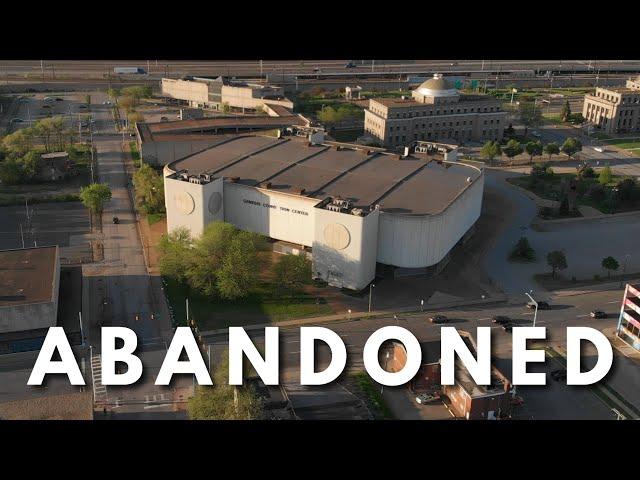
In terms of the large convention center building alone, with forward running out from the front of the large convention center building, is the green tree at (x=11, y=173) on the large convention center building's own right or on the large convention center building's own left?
on the large convention center building's own right

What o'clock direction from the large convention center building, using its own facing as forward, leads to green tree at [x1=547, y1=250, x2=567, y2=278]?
The green tree is roughly at 8 o'clock from the large convention center building.

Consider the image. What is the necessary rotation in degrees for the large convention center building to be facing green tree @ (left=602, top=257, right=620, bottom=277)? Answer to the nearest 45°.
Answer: approximately 135° to its left

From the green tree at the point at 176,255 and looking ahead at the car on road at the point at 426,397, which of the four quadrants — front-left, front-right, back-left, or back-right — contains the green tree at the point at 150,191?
back-left

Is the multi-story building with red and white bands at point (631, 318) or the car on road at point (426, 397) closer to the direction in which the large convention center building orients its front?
the car on road

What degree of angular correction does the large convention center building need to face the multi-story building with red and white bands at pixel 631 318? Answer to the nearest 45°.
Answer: approximately 90° to its left

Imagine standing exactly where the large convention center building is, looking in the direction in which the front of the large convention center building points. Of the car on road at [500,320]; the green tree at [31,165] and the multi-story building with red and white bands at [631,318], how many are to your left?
2

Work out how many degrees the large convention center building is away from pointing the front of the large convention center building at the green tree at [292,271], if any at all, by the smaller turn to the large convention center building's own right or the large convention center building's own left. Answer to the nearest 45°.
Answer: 0° — it already faces it

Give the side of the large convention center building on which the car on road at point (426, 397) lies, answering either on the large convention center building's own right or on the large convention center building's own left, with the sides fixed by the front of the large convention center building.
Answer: on the large convention center building's own left

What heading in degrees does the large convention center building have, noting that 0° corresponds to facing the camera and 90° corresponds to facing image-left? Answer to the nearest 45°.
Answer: approximately 45°

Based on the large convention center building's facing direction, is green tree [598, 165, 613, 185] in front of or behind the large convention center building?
behind
